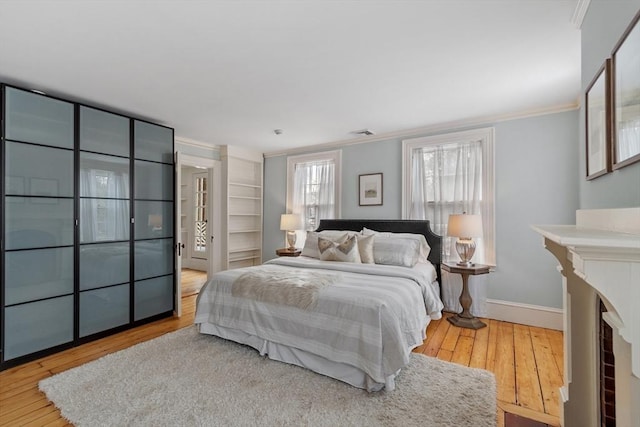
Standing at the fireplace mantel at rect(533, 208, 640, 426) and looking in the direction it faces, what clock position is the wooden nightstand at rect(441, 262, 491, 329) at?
The wooden nightstand is roughly at 2 o'clock from the fireplace mantel.

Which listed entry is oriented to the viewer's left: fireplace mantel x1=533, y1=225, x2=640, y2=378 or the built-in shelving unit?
the fireplace mantel

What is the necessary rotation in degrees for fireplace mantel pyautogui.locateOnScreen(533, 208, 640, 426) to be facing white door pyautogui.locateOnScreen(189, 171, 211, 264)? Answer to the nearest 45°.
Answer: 0° — it already faces it

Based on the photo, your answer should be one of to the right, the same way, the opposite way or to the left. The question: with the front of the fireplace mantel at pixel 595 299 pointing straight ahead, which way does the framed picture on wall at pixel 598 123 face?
the same way

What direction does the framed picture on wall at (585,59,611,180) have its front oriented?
to the viewer's left

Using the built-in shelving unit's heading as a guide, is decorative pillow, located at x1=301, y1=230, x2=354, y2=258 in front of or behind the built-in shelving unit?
in front

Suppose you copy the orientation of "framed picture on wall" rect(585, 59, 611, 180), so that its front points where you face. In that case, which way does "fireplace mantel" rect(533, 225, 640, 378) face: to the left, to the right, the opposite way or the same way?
the same way

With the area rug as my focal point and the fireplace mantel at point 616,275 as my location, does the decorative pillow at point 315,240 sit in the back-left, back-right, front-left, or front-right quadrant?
front-right

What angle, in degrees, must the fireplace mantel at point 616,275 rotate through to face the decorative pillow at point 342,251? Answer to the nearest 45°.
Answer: approximately 45° to its right

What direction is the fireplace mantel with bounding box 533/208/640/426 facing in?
to the viewer's left

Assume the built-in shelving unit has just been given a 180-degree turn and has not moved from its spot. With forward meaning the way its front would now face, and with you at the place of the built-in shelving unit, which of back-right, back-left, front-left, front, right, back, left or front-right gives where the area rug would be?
back-left

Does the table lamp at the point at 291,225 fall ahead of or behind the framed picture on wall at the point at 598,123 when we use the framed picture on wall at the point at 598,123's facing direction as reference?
ahead

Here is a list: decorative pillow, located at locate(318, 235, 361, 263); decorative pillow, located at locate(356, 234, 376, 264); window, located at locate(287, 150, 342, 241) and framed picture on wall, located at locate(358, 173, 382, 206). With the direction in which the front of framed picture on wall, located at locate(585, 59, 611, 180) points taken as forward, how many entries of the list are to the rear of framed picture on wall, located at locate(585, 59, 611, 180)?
0
